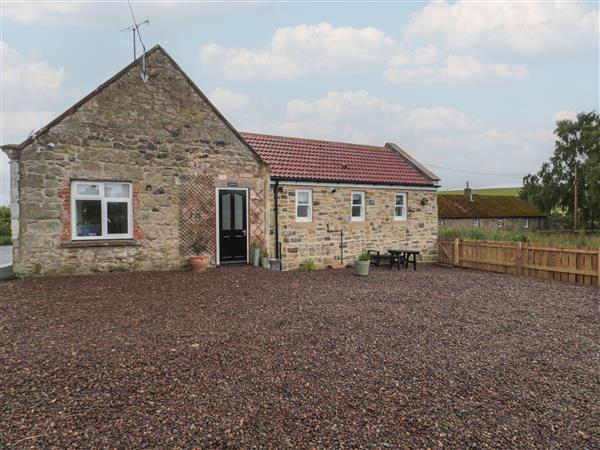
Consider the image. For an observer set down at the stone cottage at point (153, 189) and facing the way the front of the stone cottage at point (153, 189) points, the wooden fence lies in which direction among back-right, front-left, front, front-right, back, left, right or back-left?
left

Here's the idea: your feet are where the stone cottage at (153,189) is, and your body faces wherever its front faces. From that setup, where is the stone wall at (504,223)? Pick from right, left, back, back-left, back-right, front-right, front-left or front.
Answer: back-left

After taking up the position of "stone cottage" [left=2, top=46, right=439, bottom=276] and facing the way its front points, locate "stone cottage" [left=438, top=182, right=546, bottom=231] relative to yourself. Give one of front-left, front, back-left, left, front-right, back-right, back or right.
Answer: back-left

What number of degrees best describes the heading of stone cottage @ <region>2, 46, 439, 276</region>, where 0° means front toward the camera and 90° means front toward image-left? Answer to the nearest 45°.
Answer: approximately 0°

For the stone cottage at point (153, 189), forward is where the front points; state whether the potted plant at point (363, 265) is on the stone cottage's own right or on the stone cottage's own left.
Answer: on the stone cottage's own left
